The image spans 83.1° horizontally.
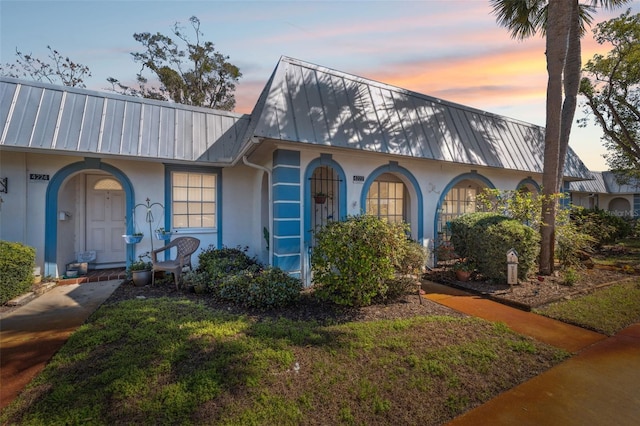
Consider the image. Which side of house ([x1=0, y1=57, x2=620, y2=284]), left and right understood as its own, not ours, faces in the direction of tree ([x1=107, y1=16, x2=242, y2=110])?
back

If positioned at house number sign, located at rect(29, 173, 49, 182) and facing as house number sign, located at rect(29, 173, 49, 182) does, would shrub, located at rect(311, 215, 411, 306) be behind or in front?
in front

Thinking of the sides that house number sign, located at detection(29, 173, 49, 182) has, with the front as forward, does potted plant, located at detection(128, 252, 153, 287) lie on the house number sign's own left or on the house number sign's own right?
on the house number sign's own left

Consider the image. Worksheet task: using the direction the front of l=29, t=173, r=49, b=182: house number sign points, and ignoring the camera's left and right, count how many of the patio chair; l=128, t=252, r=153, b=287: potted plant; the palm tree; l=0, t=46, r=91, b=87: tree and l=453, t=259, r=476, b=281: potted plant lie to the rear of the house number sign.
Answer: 1

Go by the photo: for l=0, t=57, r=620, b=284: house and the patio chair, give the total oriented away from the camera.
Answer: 0

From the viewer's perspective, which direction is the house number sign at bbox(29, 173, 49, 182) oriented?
toward the camera

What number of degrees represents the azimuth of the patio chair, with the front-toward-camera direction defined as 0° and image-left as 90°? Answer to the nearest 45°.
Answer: approximately 45°

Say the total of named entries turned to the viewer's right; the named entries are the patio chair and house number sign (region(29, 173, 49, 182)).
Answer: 0

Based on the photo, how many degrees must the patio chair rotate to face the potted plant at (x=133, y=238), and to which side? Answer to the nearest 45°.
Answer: approximately 90° to its right

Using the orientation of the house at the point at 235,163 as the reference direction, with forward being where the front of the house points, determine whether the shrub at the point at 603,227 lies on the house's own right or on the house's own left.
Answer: on the house's own left

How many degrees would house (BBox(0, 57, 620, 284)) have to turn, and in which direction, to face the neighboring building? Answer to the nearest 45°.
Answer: approximately 90° to its left

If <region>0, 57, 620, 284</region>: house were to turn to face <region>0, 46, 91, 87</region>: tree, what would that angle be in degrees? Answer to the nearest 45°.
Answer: approximately 180°

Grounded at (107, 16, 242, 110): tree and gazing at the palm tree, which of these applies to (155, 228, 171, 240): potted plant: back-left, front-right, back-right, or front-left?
front-right

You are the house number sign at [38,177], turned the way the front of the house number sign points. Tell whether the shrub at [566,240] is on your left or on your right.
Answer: on your left
